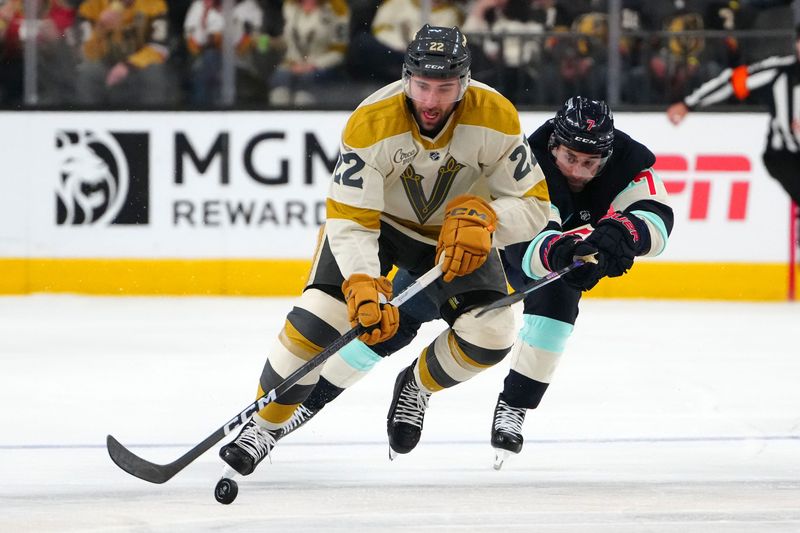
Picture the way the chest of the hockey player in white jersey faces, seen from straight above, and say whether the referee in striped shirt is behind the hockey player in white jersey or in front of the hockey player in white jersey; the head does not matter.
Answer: behind

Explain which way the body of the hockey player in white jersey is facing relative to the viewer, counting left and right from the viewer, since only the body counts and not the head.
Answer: facing the viewer
